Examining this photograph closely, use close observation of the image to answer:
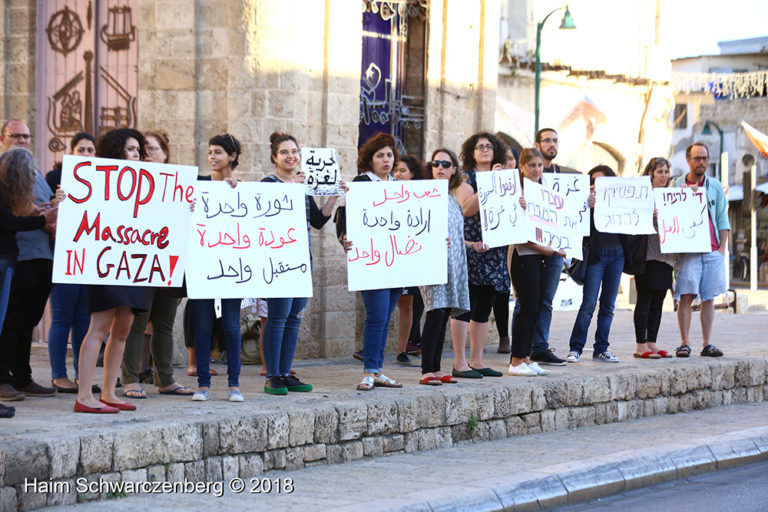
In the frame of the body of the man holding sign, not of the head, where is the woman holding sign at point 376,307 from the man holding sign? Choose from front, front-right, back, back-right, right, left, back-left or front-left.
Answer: front-right

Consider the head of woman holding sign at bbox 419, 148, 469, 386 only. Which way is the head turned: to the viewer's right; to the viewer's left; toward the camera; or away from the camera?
toward the camera

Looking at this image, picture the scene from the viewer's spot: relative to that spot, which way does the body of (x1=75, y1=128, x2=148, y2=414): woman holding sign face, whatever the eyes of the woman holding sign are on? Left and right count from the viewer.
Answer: facing the viewer and to the right of the viewer

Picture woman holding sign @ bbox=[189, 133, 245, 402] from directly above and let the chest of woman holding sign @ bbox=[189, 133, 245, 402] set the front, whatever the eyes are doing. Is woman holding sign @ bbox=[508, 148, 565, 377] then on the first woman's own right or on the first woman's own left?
on the first woman's own left

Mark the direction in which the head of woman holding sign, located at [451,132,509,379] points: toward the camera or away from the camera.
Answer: toward the camera

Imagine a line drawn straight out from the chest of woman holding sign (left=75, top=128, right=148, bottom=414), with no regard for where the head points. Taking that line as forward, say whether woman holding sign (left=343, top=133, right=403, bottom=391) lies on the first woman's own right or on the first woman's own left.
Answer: on the first woman's own left

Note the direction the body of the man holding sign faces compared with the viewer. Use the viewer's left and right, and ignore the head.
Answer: facing the viewer

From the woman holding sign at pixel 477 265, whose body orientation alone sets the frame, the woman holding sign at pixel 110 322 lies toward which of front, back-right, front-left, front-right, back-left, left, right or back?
right

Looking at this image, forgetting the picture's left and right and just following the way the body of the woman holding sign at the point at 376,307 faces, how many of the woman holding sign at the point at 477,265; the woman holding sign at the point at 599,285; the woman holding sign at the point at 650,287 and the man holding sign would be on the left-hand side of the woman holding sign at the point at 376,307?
4

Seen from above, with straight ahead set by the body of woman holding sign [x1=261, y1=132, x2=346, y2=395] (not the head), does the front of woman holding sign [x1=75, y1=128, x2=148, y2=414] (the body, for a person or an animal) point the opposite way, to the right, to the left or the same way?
the same way

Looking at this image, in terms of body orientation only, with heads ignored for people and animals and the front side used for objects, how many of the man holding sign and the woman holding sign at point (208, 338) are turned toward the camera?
2

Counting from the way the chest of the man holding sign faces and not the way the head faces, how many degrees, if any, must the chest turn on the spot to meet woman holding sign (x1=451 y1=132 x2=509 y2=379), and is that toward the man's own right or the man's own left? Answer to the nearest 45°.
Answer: approximately 45° to the man's own right

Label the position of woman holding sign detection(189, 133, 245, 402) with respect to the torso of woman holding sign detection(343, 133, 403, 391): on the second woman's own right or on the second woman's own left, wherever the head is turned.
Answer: on the second woman's own right

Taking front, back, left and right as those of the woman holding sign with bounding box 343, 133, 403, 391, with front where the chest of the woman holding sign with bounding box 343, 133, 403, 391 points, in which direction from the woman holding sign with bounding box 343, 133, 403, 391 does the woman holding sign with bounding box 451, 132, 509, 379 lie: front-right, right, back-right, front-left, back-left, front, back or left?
left
